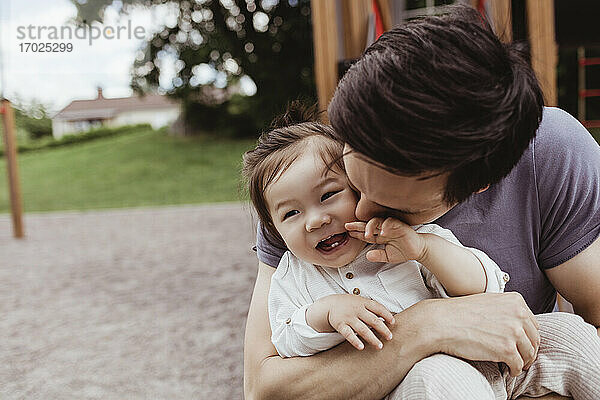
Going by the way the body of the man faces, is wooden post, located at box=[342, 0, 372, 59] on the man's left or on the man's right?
on the man's right

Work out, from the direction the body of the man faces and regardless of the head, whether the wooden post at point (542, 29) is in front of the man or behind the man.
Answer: behind

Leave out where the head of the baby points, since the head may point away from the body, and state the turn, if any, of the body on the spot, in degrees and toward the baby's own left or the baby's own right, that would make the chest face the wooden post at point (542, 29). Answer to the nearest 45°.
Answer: approximately 180°

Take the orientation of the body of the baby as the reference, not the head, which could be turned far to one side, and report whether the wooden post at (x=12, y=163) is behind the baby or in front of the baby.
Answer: behind

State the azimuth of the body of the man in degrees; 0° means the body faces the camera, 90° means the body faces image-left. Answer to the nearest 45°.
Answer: approximately 45°

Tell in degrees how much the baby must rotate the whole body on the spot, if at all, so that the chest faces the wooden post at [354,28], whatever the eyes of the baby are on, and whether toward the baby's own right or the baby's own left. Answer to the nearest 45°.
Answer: approximately 180°

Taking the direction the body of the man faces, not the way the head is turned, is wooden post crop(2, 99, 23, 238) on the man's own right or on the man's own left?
on the man's own right

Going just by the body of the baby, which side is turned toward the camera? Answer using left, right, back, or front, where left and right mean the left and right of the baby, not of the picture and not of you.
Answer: front

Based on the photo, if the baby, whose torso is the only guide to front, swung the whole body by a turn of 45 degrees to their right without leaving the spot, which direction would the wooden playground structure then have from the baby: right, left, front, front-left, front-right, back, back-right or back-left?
back-right

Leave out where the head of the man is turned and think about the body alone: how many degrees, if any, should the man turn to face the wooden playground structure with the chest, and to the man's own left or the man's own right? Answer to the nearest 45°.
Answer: approximately 135° to the man's own right
